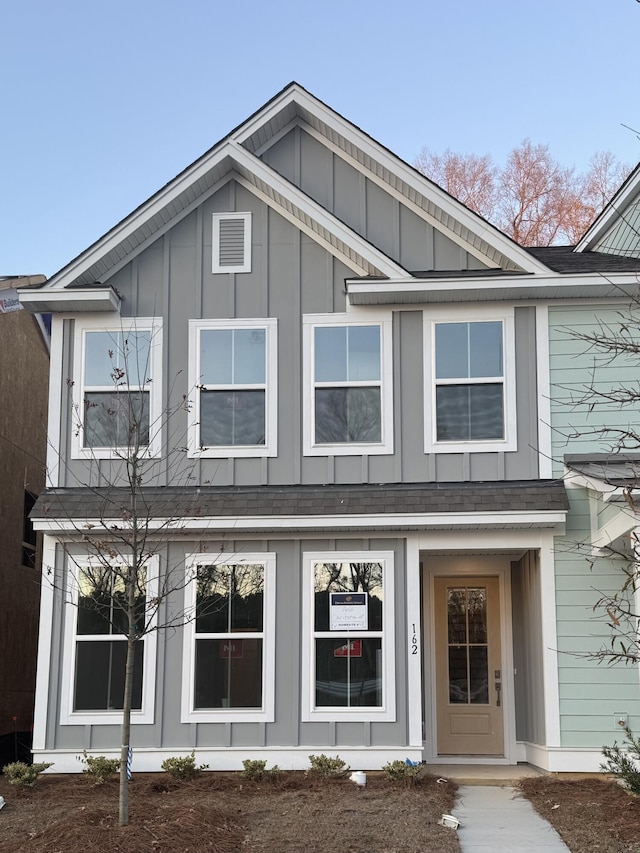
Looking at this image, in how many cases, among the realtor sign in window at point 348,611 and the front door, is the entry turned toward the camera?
2

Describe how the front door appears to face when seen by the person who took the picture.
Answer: facing the viewer

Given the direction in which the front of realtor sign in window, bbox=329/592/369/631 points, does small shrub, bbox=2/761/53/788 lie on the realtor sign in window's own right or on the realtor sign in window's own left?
on the realtor sign in window's own right

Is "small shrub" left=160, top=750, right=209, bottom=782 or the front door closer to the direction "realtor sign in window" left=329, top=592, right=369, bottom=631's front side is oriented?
the small shrub

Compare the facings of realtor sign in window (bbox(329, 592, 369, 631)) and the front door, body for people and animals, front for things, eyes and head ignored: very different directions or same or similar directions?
same or similar directions

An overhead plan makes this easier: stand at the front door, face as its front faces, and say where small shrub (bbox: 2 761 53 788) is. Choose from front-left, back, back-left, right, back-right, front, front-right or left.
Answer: front-right

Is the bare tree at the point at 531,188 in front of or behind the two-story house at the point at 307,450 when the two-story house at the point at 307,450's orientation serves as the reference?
behind

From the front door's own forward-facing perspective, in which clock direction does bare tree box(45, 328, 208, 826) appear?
The bare tree is roughly at 2 o'clock from the front door.

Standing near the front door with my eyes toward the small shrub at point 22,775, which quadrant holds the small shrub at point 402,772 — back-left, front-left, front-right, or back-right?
front-left

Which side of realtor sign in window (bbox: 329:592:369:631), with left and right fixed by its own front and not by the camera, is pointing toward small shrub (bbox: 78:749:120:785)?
right

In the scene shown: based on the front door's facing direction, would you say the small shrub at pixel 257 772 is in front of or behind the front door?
in front

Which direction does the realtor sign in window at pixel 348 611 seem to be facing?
toward the camera

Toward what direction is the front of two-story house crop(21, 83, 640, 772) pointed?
toward the camera

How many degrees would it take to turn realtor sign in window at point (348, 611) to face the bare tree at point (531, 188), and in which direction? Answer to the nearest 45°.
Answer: approximately 180°
